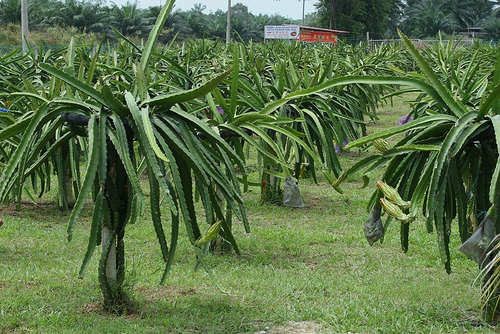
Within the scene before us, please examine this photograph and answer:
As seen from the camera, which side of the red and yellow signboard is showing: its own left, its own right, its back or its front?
front

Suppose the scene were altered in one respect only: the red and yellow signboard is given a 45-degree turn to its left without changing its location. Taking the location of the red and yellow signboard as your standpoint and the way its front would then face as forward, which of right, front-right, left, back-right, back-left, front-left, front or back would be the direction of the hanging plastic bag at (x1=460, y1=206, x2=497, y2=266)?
front-right

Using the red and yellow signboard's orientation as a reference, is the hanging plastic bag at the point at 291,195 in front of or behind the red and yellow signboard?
in front
